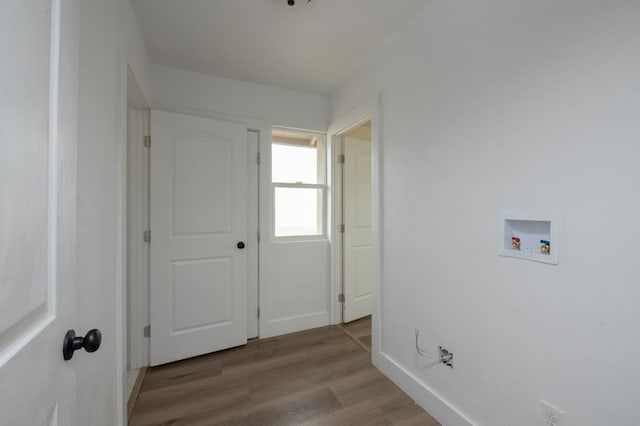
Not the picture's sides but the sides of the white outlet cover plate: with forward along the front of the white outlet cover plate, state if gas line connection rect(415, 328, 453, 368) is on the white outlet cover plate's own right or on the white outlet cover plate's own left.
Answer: on the white outlet cover plate's own right

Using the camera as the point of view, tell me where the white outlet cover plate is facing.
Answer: facing the viewer and to the left of the viewer

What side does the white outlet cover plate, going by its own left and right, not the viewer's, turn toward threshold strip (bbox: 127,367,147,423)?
front

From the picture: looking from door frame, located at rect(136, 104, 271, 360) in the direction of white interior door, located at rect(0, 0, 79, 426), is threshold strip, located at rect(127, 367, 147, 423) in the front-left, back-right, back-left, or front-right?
front-right

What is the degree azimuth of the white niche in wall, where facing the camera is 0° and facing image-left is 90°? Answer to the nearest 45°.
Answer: approximately 45°

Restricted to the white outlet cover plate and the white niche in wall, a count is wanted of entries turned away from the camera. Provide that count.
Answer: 0

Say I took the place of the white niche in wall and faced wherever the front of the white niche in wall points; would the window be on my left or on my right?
on my right

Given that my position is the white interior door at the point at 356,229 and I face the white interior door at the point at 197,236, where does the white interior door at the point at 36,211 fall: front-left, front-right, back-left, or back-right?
front-left

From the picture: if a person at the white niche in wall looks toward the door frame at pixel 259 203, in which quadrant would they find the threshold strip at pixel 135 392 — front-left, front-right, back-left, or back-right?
front-left

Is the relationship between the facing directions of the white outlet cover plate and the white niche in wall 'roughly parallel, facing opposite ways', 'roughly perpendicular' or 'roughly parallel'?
roughly parallel
